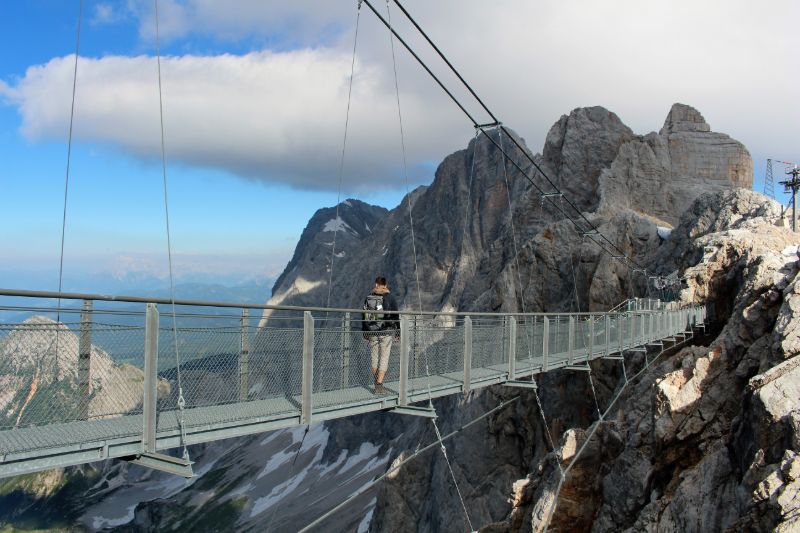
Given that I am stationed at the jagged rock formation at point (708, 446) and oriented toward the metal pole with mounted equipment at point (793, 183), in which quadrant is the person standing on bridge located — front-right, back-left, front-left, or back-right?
back-left

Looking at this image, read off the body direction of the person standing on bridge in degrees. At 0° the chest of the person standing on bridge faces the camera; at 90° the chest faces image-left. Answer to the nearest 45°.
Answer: approximately 225°

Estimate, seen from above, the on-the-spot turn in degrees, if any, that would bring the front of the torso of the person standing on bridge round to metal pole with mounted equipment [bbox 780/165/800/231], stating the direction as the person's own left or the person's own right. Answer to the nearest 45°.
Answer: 0° — they already face it
